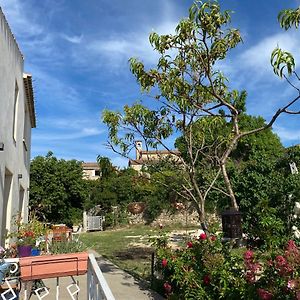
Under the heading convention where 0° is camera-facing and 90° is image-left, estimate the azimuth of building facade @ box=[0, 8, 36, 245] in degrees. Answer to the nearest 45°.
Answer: approximately 270°

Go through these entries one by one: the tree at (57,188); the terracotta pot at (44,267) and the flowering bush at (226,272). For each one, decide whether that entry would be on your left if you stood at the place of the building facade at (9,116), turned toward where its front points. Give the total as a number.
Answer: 1

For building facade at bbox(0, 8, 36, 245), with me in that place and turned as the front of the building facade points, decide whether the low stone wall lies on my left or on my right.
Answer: on my left

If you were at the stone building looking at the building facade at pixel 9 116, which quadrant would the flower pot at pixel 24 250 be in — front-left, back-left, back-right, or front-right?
front-left

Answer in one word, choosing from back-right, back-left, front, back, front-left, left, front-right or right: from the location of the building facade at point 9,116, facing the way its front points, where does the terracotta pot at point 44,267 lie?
right

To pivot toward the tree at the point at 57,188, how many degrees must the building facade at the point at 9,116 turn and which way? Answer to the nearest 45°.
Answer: approximately 90° to its left

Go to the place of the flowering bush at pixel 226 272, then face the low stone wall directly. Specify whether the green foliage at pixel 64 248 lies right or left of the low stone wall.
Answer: left
